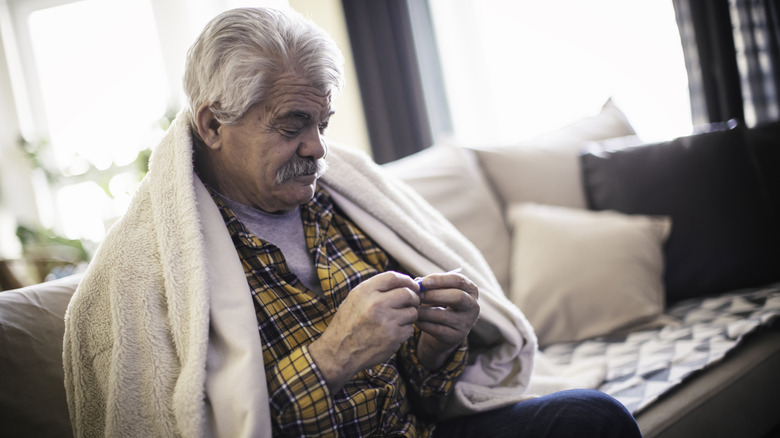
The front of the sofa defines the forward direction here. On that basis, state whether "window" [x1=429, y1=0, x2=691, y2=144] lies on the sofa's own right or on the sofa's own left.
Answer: on the sofa's own left

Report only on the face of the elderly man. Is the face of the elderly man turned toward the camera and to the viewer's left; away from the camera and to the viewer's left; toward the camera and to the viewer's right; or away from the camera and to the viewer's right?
toward the camera and to the viewer's right

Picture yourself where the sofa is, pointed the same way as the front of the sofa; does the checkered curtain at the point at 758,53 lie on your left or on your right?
on your left

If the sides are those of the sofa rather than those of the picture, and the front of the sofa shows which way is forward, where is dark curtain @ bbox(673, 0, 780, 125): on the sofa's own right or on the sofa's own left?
on the sofa's own left
